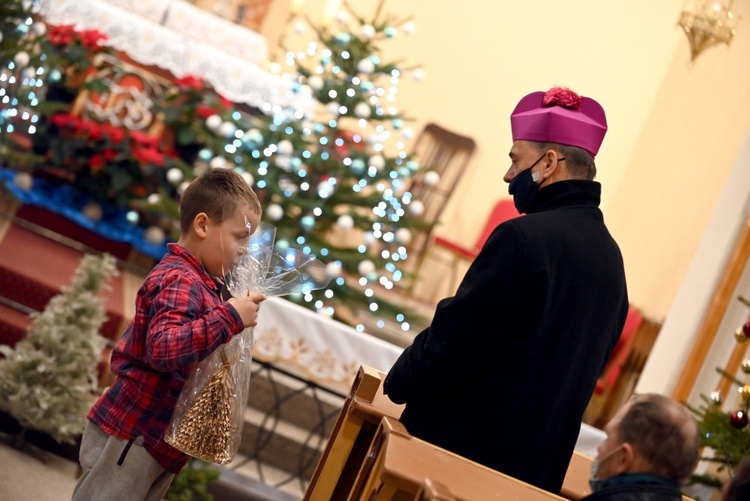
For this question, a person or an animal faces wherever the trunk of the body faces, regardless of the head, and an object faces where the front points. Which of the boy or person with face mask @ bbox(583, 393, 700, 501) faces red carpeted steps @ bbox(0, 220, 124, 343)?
the person with face mask

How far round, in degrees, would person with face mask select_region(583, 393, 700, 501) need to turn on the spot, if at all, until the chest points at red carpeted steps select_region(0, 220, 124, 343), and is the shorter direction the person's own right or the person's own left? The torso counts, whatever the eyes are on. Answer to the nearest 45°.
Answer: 0° — they already face it

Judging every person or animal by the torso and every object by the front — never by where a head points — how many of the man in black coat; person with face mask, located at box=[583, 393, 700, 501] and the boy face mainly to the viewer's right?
1

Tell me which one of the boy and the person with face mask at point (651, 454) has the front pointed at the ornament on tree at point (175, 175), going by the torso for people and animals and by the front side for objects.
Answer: the person with face mask

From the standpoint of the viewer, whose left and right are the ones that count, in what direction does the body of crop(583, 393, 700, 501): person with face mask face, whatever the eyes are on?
facing away from the viewer and to the left of the viewer

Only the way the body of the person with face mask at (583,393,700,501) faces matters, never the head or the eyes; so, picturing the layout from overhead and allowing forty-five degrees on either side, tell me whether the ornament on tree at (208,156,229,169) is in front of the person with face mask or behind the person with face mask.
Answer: in front

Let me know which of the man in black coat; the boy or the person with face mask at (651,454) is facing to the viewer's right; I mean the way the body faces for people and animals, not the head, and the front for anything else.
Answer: the boy

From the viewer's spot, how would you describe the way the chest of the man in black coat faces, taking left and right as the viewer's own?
facing away from the viewer and to the left of the viewer

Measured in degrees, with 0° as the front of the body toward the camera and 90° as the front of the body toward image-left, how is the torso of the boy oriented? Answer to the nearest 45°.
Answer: approximately 270°

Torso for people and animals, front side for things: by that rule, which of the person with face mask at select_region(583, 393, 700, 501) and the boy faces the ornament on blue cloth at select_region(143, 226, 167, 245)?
the person with face mask

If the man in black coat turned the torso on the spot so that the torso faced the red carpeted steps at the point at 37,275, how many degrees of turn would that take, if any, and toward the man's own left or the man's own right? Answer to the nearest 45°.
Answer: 0° — they already face it
